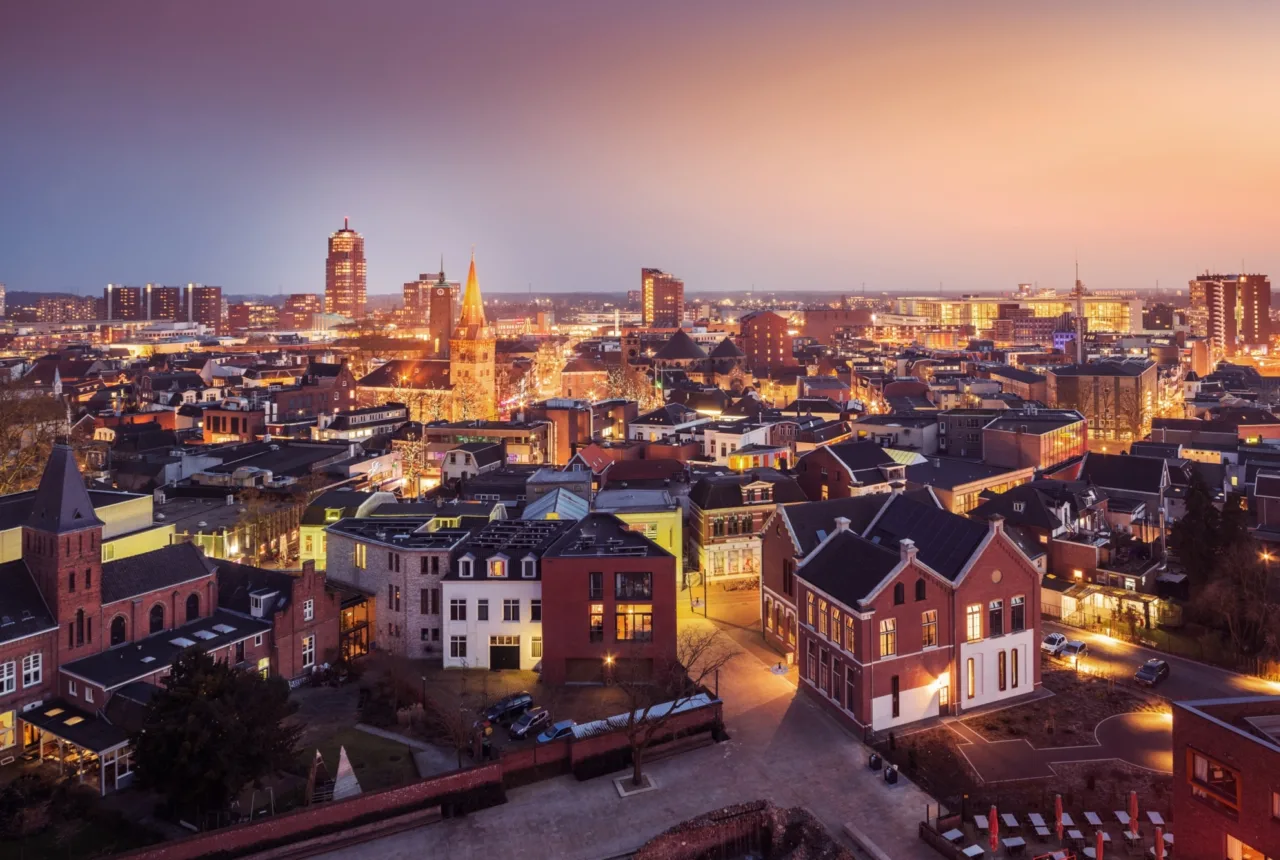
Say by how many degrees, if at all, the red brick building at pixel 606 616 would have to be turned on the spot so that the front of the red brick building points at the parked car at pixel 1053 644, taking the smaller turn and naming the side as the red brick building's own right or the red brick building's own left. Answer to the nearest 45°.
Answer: approximately 90° to the red brick building's own left

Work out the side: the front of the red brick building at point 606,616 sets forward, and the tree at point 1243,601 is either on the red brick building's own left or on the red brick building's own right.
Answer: on the red brick building's own left

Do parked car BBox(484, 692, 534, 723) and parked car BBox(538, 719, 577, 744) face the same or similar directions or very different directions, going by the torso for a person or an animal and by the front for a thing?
same or similar directions

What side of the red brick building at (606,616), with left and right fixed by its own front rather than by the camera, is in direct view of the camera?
front

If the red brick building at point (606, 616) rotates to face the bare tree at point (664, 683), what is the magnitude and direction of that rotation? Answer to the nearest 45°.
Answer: approximately 45° to its left
